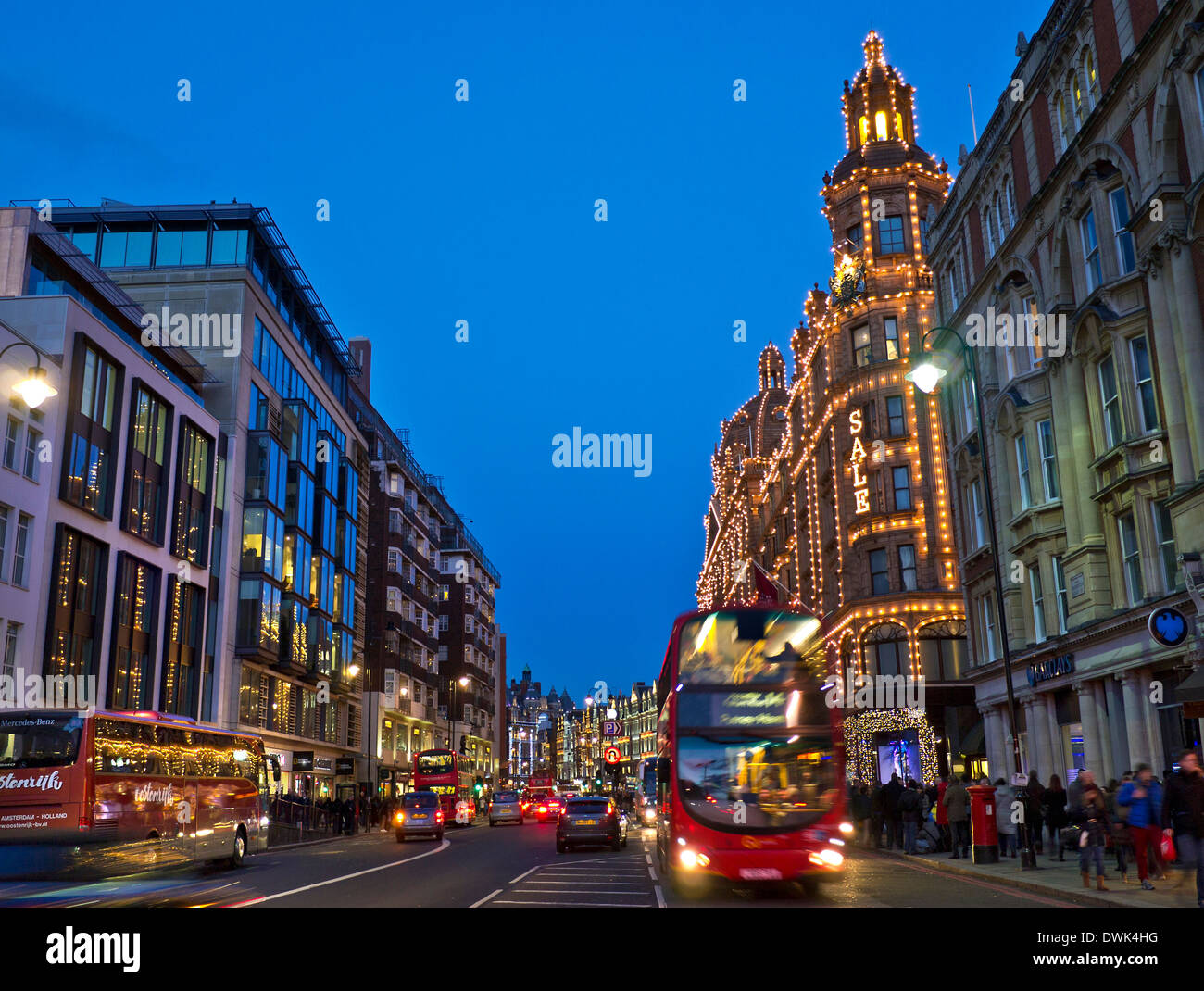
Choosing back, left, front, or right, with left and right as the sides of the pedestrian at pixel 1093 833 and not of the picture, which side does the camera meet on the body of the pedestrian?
front

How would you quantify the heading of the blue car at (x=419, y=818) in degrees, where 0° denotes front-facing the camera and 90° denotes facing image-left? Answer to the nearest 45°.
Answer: approximately 180°

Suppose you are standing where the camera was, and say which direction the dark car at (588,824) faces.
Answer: facing away from the viewer

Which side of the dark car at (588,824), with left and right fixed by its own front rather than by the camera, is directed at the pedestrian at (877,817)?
right

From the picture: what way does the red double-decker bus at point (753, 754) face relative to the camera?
toward the camera

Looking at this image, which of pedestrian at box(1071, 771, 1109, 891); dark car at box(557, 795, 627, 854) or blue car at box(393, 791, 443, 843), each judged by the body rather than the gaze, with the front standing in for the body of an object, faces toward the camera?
the pedestrian

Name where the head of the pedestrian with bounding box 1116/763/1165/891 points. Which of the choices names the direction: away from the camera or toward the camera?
toward the camera
